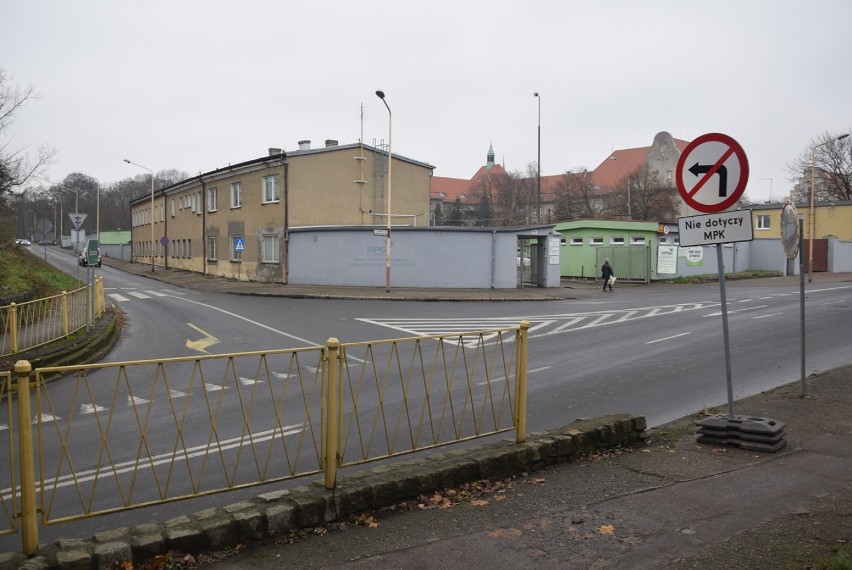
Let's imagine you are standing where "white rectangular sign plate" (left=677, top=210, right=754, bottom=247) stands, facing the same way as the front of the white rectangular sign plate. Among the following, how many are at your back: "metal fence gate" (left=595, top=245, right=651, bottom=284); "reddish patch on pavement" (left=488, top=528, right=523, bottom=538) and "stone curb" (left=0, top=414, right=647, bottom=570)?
1

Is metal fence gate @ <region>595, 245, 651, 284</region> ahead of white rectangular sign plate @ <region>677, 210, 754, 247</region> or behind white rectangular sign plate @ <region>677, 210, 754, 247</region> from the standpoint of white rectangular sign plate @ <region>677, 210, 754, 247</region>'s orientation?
behind

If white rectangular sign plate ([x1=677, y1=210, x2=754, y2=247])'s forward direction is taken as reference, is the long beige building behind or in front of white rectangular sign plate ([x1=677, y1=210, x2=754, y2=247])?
behind

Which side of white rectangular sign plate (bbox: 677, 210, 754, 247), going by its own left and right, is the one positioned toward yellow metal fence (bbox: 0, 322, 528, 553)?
right

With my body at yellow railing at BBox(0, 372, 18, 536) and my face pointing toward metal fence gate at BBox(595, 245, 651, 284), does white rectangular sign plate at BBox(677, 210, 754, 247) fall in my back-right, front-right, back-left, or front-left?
front-right

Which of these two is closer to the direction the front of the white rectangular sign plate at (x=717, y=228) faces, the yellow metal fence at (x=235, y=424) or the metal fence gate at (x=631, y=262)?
the yellow metal fence

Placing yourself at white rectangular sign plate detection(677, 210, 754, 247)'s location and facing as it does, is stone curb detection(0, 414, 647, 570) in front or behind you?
in front

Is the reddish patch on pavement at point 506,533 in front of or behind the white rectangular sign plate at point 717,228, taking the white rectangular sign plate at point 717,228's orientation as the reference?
in front

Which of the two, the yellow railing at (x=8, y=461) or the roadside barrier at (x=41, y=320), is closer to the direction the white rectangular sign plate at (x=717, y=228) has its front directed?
the yellow railing

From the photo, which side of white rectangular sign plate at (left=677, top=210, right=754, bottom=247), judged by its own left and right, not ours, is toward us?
front

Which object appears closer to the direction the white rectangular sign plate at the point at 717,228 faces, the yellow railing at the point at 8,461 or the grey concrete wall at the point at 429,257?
the yellow railing

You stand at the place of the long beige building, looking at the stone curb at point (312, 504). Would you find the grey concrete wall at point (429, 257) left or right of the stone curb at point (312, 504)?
left

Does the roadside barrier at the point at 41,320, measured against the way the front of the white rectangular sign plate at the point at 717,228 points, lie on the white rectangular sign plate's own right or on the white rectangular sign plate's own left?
on the white rectangular sign plate's own right

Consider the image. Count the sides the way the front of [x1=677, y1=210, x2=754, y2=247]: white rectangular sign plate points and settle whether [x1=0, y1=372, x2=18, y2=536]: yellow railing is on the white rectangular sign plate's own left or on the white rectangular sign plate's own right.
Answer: on the white rectangular sign plate's own right
